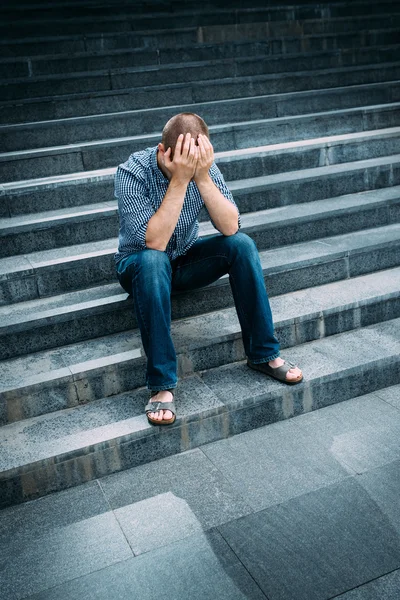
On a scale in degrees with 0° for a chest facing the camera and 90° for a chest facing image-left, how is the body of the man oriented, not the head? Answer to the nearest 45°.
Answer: approximately 315°

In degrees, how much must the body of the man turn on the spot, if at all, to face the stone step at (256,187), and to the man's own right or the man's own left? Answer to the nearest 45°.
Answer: approximately 135° to the man's own left

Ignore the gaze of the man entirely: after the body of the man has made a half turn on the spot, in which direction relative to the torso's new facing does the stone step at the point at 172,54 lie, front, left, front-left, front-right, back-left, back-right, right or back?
front-right
